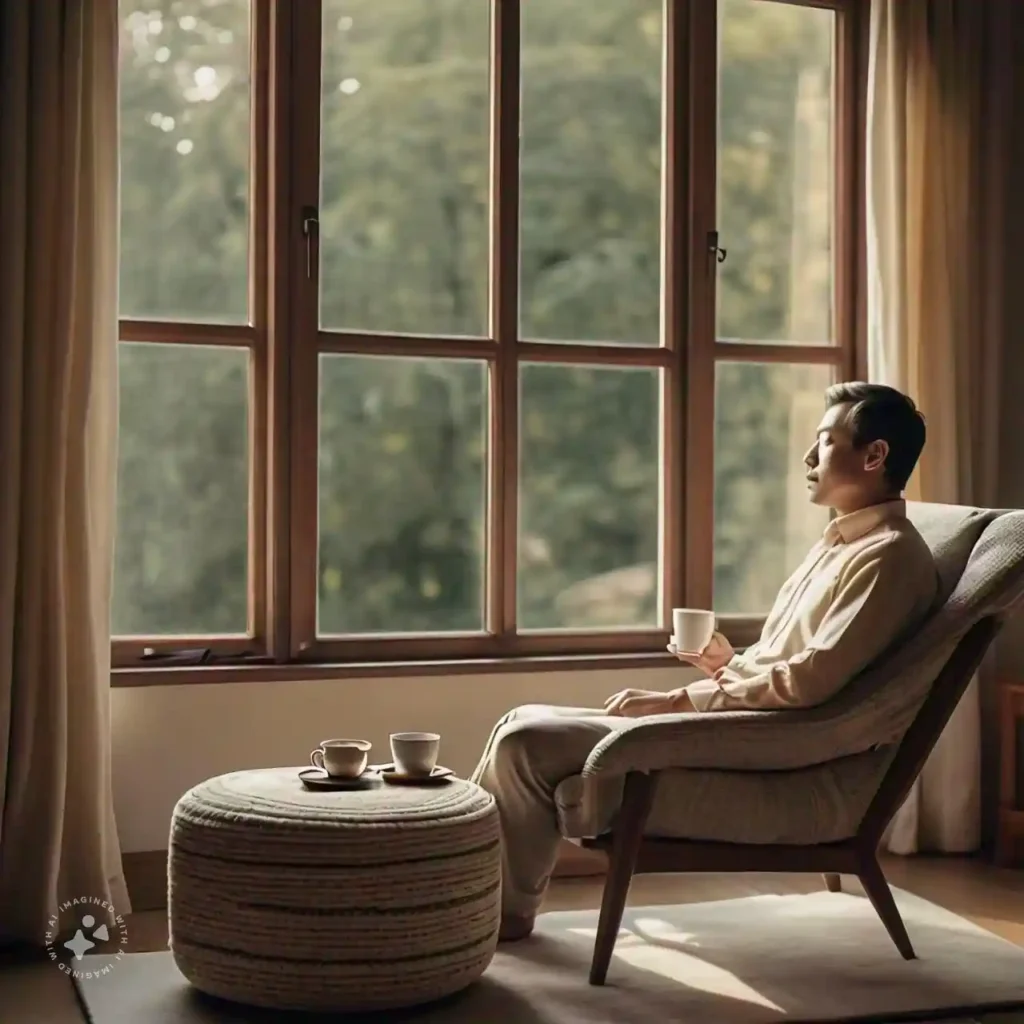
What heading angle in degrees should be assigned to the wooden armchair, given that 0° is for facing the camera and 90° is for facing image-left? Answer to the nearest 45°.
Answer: approximately 90°

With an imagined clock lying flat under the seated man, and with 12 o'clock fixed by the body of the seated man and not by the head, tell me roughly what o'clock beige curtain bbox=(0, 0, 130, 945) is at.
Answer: The beige curtain is roughly at 12 o'clock from the seated man.

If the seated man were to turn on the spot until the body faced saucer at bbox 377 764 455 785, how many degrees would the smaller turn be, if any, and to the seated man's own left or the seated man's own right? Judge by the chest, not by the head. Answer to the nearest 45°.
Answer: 0° — they already face it

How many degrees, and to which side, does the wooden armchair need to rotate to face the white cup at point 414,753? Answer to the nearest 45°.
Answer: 0° — it already faces it

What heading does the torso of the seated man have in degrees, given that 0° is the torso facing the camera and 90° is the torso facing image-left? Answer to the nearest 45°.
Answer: approximately 90°

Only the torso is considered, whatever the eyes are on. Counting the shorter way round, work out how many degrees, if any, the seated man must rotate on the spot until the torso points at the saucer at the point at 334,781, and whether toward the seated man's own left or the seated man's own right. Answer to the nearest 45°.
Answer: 0° — they already face it

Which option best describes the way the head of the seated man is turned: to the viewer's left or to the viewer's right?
to the viewer's left

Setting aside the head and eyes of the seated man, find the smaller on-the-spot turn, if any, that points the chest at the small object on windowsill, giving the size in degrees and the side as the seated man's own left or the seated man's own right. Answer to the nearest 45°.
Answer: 0° — they already face it
